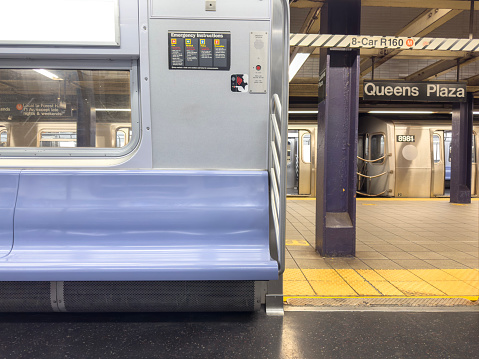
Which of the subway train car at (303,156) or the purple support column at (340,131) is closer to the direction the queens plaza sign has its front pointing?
the purple support column

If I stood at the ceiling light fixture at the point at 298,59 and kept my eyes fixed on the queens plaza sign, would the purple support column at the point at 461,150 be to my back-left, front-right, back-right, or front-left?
front-left

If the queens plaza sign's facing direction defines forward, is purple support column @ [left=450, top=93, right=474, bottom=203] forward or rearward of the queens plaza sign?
rearward

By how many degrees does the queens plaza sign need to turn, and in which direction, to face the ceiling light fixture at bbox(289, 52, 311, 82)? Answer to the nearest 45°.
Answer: approximately 90° to its right

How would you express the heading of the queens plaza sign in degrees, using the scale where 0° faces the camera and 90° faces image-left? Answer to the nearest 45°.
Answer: approximately 0°

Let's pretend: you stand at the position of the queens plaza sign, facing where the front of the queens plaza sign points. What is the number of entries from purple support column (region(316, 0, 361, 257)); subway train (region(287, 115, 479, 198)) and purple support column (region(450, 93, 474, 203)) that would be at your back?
2

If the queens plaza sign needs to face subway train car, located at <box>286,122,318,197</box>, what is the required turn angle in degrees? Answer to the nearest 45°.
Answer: approximately 135° to its right

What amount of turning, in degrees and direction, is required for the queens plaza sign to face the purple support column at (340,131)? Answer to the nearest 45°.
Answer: approximately 45° to its right

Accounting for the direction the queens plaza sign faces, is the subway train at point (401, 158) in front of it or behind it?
behind
